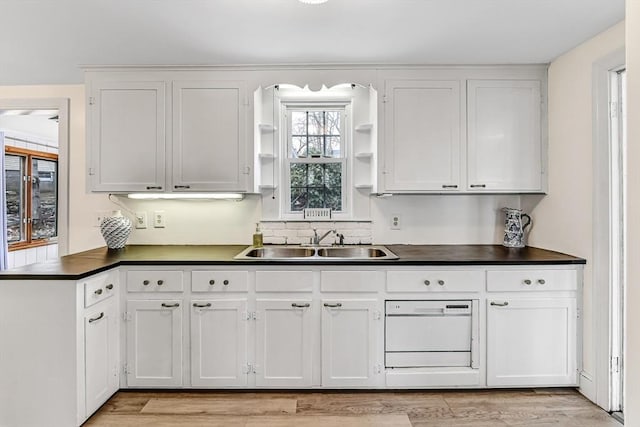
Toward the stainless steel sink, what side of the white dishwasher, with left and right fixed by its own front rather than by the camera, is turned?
right

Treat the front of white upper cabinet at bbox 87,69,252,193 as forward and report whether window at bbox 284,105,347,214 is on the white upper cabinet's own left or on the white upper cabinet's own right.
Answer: on the white upper cabinet's own left

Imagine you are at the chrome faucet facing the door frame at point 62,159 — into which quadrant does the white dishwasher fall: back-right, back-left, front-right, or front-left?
back-left

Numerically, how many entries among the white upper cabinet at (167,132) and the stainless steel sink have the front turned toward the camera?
2

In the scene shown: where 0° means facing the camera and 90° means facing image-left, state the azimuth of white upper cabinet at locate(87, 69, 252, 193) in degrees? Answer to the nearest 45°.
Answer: approximately 0°

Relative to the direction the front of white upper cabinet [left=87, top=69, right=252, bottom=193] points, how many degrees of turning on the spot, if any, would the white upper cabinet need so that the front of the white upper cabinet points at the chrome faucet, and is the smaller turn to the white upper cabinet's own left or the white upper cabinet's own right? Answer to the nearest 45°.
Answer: approximately 90° to the white upper cabinet's own left

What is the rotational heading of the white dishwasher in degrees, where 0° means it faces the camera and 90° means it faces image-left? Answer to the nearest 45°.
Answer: approximately 0°

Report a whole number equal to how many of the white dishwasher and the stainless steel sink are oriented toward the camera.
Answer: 2

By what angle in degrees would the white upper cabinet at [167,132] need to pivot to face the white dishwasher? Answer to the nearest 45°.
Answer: approximately 45° to its left
